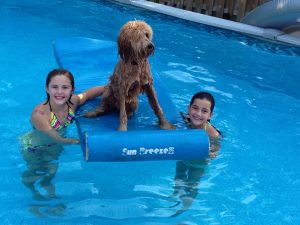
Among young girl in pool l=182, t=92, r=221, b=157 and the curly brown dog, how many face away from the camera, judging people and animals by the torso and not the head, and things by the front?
0

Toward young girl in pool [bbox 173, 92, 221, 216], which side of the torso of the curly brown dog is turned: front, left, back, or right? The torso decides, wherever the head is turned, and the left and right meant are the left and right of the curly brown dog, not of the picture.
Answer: left

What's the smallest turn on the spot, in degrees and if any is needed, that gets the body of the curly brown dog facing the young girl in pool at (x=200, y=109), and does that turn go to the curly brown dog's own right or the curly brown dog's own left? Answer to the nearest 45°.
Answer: approximately 90° to the curly brown dog's own left

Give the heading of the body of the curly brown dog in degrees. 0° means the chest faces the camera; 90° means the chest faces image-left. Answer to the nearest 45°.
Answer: approximately 315°
